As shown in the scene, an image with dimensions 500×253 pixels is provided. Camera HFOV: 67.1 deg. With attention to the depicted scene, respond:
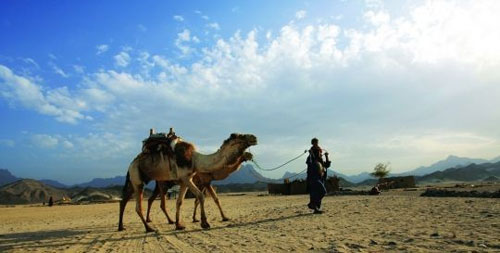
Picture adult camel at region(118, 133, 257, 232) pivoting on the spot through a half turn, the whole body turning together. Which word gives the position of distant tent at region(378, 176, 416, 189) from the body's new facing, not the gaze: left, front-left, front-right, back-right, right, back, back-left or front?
back-right

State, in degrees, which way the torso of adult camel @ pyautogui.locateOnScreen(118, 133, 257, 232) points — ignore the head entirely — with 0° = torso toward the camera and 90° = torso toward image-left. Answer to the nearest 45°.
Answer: approximately 270°

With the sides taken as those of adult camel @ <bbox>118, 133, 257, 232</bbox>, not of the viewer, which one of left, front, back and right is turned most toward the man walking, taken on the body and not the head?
front
